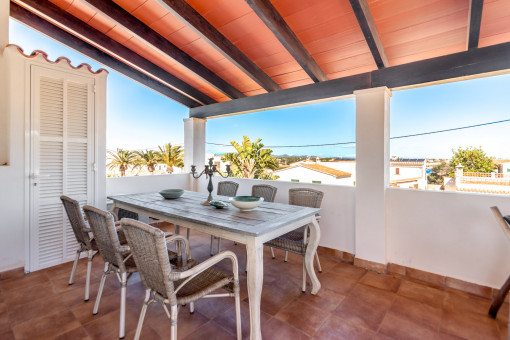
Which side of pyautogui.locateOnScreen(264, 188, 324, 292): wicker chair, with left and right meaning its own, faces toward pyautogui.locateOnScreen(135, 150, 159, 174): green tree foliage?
right

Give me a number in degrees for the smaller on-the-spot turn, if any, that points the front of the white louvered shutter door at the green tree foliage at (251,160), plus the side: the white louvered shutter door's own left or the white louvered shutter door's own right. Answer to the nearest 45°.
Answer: approximately 45° to the white louvered shutter door's own left

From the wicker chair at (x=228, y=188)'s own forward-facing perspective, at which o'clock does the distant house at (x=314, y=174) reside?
The distant house is roughly at 7 o'clock from the wicker chair.

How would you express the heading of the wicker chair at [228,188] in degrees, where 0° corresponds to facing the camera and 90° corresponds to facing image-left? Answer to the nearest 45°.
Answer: approximately 45°

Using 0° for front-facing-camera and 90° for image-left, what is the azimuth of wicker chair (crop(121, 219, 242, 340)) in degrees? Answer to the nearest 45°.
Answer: approximately 225°

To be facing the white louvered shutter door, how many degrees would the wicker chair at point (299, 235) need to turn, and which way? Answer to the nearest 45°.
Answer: approximately 45° to its right

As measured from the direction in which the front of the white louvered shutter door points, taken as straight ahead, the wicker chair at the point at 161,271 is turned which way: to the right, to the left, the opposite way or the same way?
to the left

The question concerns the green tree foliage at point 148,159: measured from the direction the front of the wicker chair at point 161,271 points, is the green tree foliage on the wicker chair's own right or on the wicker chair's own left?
on the wicker chair's own left

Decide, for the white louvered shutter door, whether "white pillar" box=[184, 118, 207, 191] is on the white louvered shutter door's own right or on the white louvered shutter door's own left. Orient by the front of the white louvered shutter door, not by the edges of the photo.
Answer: on the white louvered shutter door's own left

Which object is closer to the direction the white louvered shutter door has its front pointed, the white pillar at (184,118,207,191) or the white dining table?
the white dining table

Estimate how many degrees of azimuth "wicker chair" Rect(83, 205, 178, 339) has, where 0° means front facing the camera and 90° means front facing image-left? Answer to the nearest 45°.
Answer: approximately 225°

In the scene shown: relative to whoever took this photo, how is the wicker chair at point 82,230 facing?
facing away from the viewer and to the right of the viewer

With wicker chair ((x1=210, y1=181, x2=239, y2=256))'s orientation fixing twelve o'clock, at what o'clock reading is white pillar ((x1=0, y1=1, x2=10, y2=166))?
The white pillar is roughly at 1 o'clock from the wicker chair.
